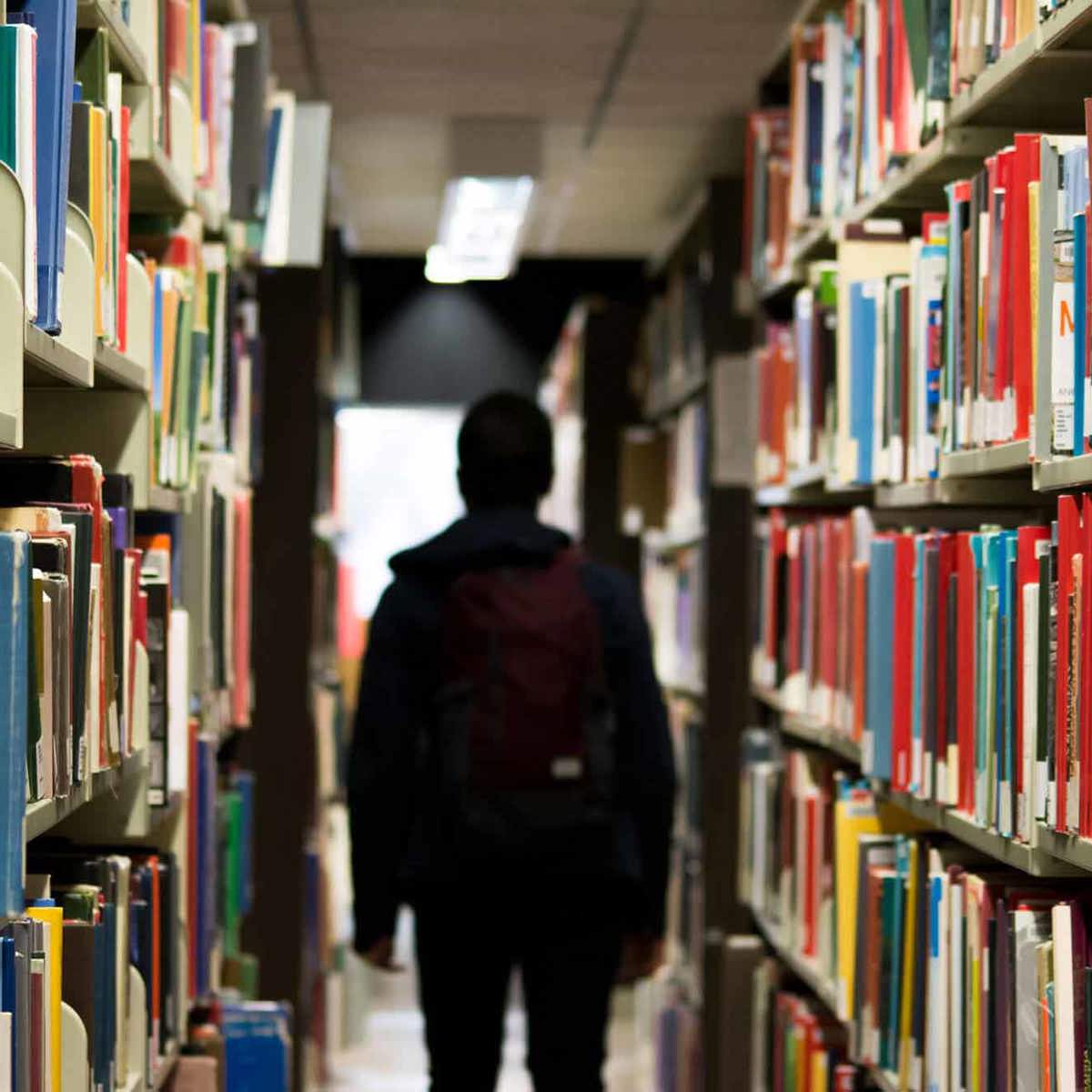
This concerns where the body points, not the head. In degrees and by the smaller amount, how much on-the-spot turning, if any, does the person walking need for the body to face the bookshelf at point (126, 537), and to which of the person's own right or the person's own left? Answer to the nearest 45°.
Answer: approximately 135° to the person's own left

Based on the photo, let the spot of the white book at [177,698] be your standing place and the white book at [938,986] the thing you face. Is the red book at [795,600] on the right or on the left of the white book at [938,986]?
left

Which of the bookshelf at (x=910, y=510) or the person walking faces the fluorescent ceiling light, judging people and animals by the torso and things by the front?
the person walking

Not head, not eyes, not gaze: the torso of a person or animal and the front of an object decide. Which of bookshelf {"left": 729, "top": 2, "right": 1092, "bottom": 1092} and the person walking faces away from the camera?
the person walking

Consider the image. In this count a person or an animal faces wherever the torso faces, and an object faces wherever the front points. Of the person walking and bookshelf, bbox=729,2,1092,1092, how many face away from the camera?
1

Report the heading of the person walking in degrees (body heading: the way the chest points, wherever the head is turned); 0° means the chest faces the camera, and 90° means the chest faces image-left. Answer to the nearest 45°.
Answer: approximately 180°

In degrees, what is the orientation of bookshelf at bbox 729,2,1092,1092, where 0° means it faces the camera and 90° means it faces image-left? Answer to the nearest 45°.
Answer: approximately 45°

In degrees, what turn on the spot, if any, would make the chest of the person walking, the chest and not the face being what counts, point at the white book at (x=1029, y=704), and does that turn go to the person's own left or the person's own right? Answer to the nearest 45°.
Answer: approximately 135° to the person's own right

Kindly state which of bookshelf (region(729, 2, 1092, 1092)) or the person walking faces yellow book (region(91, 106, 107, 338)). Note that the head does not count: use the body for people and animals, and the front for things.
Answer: the bookshelf

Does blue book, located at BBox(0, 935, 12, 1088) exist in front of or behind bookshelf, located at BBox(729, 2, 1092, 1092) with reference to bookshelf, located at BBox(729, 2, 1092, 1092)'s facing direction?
in front

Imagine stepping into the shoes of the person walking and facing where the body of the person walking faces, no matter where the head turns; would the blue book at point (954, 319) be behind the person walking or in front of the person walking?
behind

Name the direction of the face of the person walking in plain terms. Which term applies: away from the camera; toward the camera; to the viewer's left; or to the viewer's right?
away from the camera

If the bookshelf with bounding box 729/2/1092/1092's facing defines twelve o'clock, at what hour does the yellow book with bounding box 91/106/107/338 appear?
The yellow book is roughly at 12 o'clock from the bookshelf.
